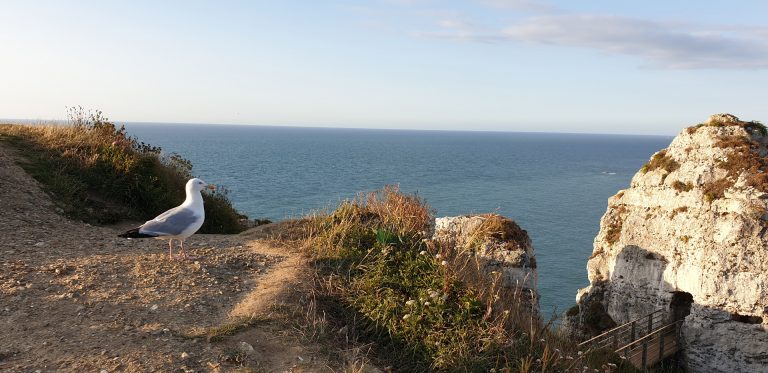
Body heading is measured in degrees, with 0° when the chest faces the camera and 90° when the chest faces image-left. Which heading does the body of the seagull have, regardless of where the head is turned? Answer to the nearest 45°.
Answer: approximately 270°

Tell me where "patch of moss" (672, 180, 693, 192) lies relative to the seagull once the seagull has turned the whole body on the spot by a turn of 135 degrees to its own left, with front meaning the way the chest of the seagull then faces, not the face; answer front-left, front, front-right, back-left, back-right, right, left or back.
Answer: back-right

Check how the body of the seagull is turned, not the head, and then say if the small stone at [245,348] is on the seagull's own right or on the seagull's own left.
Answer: on the seagull's own right

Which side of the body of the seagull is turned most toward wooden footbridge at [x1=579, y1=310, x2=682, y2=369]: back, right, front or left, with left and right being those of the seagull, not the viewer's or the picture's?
front

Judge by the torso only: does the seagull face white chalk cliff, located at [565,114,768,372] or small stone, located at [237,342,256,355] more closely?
the white chalk cliff

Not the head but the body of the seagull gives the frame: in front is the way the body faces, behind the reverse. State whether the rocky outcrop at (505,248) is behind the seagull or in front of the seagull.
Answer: in front
